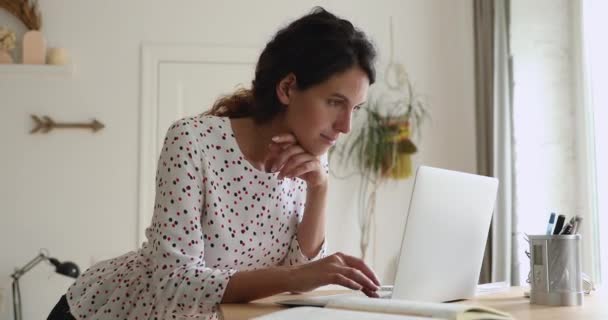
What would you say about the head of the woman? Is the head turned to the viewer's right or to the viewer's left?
to the viewer's right

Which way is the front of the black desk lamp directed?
to the viewer's right

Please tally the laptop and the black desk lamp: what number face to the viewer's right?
1

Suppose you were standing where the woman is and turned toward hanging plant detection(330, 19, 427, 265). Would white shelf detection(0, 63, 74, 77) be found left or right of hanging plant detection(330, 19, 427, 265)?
left

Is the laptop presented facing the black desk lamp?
yes

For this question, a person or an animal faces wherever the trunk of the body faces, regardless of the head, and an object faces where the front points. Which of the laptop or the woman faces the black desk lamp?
the laptop

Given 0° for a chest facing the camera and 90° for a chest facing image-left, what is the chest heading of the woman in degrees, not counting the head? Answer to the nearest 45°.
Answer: approximately 315°
